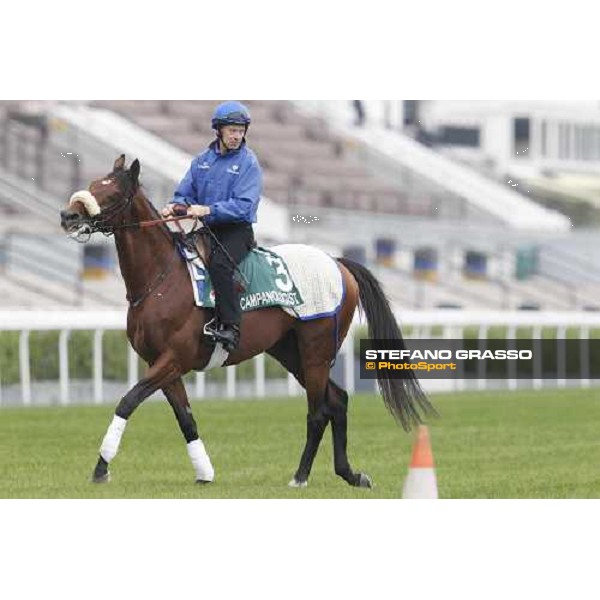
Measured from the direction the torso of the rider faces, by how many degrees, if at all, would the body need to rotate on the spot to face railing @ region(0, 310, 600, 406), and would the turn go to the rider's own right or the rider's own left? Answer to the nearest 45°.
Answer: approximately 135° to the rider's own right

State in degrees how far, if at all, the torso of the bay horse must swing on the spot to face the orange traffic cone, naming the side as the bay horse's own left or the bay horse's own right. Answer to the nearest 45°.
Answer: approximately 135° to the bay horse's own left

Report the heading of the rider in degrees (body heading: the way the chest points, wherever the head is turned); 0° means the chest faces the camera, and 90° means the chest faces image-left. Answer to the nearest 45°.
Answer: approximately 45°

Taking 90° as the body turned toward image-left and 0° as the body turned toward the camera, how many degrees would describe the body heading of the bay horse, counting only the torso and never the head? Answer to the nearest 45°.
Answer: approximately 90°

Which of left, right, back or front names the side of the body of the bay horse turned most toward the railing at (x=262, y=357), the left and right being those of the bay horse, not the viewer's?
right
